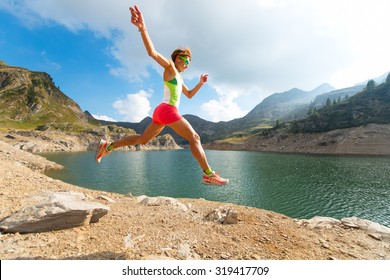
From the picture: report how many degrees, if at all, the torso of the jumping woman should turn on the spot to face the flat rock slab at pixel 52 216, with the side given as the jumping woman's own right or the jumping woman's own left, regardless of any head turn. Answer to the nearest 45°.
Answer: approximately 135° to the jumping woman's own left

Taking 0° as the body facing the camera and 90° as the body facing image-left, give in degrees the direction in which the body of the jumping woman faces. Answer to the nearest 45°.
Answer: approximately 270°

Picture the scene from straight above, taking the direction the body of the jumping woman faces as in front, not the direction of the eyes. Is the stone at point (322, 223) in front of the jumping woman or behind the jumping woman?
in front

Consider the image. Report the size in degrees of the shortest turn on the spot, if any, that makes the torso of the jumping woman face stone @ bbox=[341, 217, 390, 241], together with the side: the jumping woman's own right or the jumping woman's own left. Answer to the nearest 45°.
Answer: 0° — they already face it

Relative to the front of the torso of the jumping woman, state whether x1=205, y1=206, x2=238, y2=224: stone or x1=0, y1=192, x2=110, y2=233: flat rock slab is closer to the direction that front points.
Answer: the stone

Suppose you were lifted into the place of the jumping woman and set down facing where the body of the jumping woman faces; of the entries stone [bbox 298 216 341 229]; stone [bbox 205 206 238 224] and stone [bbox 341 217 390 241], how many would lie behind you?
0
